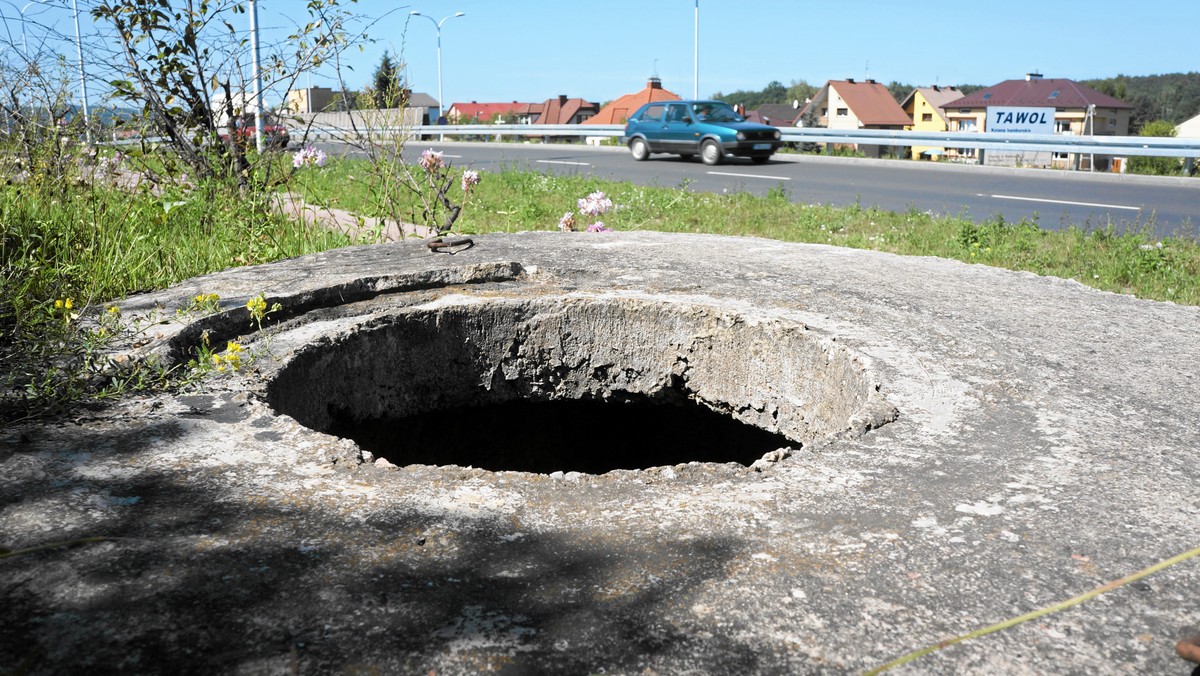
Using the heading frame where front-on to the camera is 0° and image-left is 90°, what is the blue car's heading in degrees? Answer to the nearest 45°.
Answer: approximately 315°

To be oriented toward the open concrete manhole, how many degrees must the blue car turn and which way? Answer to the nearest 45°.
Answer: approximately 45° to its right

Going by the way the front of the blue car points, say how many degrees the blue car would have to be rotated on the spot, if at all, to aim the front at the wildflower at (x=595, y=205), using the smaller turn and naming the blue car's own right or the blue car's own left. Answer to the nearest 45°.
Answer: approximately 45° to the blue car's own right

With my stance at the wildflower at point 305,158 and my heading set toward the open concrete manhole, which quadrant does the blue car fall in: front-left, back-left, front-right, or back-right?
back-left

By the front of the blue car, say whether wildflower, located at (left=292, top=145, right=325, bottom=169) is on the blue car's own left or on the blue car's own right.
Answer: on the blue car's own right
